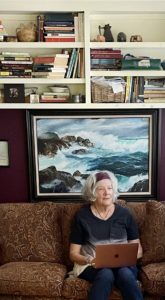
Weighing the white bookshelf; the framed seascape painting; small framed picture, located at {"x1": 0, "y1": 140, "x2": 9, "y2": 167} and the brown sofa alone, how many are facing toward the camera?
4

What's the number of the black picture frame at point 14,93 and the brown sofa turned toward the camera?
2

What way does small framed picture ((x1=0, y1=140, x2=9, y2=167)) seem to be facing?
toward the camera

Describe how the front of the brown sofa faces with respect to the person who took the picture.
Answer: facing the viewer

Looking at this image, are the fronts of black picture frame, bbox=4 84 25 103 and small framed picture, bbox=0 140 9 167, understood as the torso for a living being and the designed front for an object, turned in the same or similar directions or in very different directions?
same or similar directions

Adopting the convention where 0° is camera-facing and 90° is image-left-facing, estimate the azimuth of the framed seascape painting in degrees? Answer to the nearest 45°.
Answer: approximately 0°

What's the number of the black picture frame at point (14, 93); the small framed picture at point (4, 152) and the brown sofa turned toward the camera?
3

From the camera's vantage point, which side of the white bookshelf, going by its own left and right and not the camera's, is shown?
front
